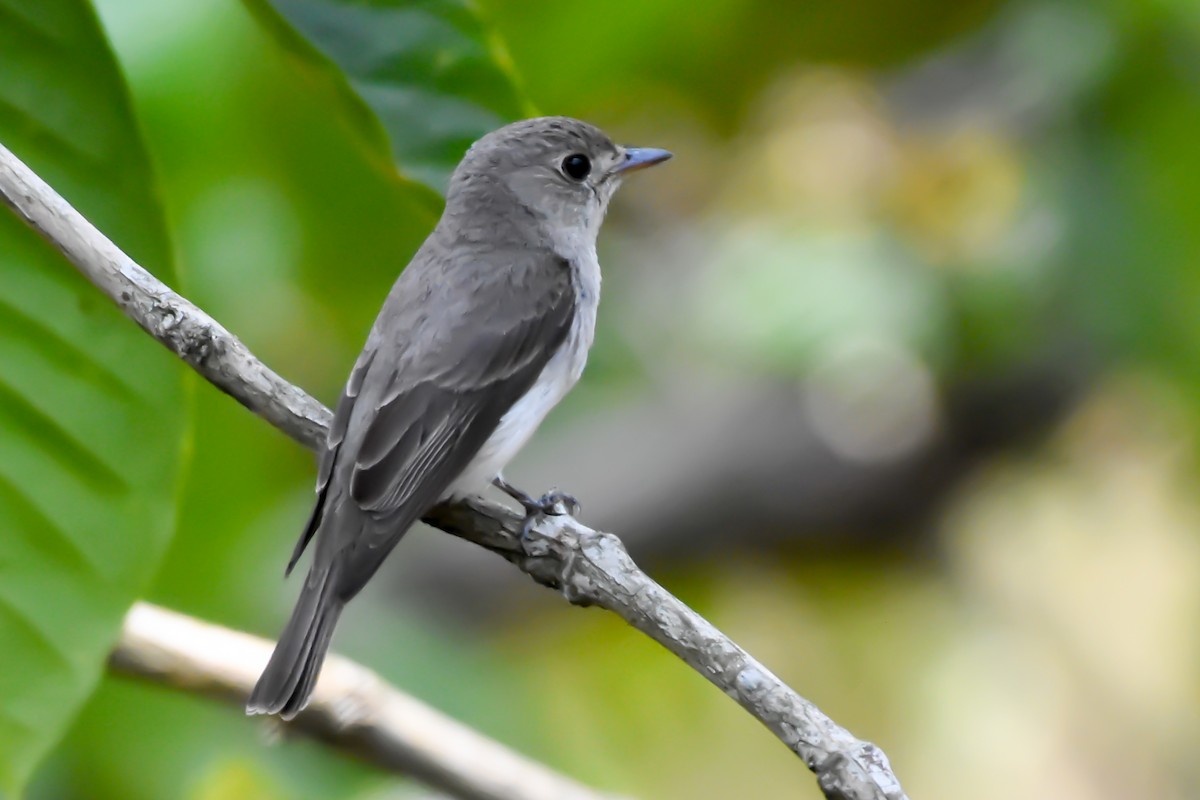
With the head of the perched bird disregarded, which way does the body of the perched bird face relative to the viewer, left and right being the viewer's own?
facing away from the viewer and to the right of the viewer

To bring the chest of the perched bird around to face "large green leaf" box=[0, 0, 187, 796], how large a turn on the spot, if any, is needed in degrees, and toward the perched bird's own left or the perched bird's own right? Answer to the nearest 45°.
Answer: approximately 180°
